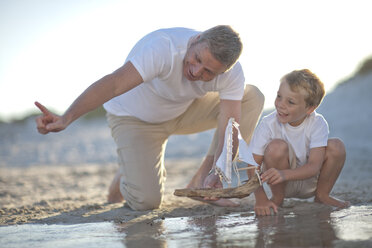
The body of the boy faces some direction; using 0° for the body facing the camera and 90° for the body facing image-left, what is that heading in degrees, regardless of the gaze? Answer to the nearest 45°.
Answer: approximately 0°

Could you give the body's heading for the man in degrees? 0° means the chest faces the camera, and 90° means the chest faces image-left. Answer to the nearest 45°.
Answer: approximately 315°

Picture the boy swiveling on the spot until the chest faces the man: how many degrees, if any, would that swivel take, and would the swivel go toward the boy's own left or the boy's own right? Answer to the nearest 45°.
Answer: approximately 90° to the boy's own right
